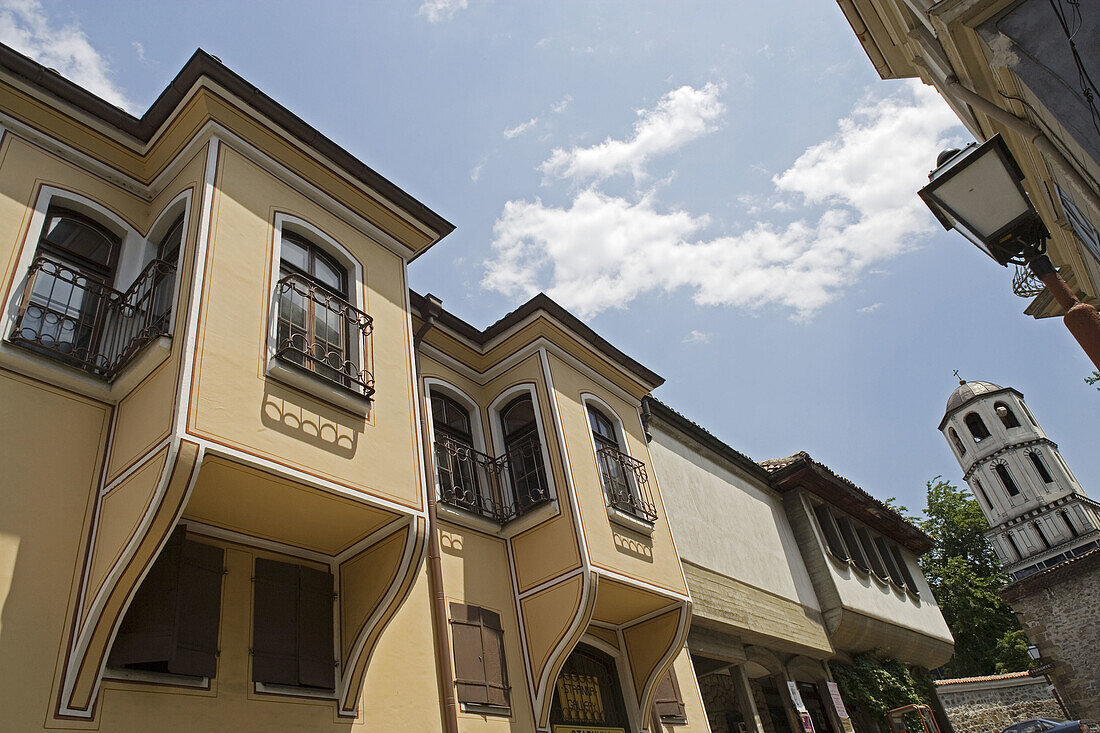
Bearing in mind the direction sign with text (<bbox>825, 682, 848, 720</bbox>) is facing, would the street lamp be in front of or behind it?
in front

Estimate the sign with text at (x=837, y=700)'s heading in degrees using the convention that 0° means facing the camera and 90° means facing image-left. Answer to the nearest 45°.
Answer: approximately 0°

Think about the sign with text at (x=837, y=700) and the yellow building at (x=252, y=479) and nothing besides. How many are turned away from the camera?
0

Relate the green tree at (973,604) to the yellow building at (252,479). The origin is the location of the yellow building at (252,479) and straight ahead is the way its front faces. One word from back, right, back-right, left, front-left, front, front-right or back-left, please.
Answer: left

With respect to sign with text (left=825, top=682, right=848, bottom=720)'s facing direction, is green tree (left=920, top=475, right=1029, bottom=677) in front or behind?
behind

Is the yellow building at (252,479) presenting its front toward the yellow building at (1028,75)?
yes

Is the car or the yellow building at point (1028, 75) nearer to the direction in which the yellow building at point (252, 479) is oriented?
the yellow building

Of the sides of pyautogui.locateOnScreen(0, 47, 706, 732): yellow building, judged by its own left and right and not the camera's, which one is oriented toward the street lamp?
front

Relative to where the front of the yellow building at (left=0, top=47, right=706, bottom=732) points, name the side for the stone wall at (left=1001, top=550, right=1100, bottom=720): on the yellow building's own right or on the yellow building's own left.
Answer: on the yellow building's own left
